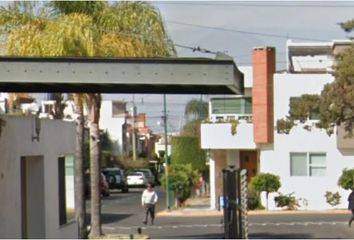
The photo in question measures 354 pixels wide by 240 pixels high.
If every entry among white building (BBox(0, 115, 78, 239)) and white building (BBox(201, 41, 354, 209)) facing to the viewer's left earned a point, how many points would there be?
0

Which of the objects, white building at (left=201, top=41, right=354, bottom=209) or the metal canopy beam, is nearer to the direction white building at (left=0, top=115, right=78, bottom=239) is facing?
the metal canopy beam

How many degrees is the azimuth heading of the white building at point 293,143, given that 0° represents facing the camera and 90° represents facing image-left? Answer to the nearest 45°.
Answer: approximately 0°

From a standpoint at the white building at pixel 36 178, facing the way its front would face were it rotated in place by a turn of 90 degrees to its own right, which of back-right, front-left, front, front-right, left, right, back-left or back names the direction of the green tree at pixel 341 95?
back

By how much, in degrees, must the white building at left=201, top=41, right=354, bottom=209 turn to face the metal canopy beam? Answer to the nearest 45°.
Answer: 0° — it already faces it

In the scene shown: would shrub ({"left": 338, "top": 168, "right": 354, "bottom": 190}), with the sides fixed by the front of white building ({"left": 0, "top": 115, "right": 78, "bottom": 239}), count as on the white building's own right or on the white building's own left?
on the white building's own left

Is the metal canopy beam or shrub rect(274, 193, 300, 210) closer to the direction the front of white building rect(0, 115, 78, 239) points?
the metal canopy beam
